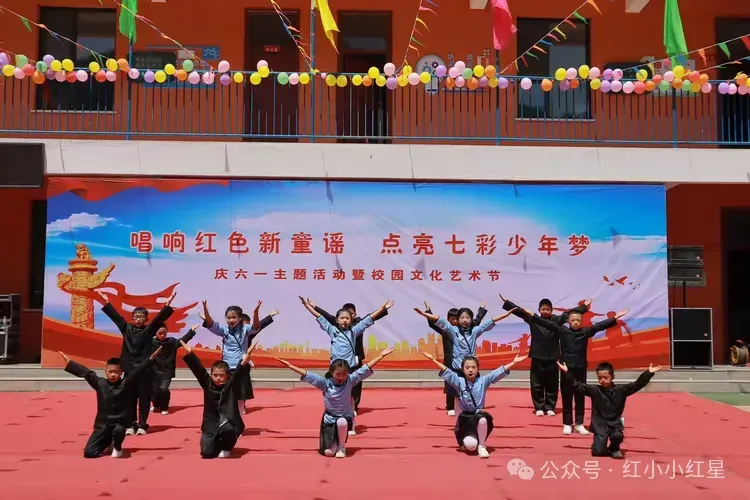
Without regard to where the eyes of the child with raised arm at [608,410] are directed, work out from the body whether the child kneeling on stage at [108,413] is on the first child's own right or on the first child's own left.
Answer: on the first child's own right

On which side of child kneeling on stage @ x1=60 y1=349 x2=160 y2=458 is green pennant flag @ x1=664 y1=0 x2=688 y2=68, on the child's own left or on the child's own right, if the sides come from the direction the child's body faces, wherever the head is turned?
on the child's own left

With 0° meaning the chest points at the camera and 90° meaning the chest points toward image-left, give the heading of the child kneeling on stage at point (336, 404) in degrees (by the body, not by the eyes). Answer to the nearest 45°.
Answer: approximately 0°

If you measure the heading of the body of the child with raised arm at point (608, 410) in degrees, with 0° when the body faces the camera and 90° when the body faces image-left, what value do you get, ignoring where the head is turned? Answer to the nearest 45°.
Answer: approximately 0°

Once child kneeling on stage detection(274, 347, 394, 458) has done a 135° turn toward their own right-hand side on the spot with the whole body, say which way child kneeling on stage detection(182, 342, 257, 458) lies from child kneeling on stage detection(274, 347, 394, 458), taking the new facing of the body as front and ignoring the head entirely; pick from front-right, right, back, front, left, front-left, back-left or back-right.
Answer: front-left

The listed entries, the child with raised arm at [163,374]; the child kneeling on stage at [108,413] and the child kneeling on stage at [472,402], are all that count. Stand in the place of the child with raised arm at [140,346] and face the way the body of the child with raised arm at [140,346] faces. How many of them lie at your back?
1

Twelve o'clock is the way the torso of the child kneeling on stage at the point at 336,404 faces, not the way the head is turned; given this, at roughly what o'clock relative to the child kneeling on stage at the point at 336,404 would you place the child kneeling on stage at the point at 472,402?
the child kneeling on stage at the point at 472,402 is roughly at 9 o'clock from the child kneeling on stage at the point at 336,404.

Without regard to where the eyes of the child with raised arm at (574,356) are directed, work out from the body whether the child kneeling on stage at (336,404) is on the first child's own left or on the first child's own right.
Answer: on the first child's own right
